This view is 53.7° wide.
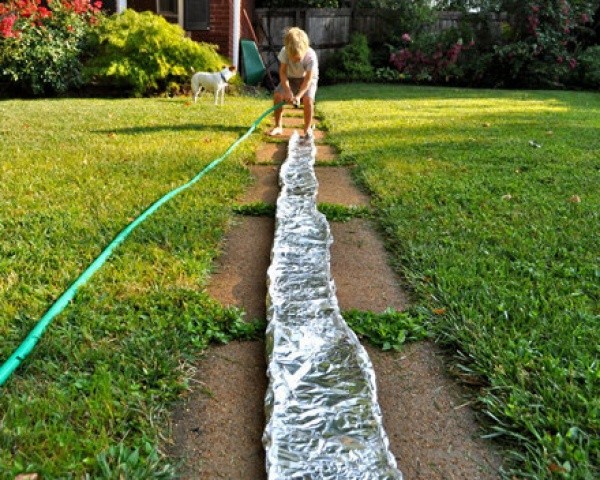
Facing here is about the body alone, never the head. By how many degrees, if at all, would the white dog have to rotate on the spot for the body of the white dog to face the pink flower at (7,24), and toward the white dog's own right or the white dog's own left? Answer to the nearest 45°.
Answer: approximately 180°

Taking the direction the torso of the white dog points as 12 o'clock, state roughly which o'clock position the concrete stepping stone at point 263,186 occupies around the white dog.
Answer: The concrete stepping stone is roughly at 3 o'clock from the white dog.

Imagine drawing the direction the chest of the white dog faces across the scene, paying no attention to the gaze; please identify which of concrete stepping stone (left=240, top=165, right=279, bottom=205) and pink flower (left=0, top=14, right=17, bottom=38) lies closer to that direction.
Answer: the concrete stepping stone

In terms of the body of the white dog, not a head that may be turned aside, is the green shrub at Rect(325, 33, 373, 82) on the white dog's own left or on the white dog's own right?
on the white dog's own left

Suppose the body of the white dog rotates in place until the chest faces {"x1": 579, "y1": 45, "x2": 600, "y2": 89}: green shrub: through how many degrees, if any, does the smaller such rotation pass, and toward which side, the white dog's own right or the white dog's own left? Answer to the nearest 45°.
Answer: approximately 45° to the white dog's own left

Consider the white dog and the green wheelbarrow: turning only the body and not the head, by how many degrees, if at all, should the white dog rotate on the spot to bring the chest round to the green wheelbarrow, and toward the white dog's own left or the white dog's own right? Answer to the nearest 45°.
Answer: approximately 90° to the white dog's own left

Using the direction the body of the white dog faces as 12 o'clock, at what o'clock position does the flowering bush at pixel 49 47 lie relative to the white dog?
The flowering bush is roughly at 7 o'clock from the white dog.

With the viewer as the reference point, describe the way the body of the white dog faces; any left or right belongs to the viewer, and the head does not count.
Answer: facing to the right of the viewer

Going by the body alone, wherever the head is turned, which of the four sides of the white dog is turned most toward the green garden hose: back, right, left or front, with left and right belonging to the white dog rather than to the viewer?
right

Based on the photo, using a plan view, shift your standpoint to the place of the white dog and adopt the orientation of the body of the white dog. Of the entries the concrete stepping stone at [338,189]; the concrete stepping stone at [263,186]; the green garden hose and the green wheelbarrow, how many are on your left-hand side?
1

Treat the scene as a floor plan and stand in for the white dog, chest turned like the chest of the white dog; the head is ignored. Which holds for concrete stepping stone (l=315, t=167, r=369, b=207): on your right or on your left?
on your right
